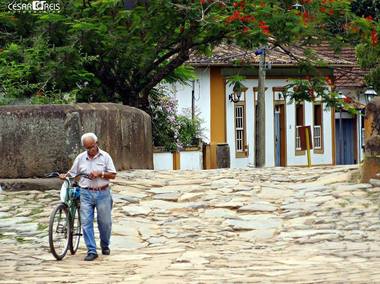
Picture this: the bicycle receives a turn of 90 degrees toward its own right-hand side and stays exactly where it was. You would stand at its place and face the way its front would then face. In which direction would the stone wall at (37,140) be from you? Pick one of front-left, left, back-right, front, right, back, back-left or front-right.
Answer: front-right

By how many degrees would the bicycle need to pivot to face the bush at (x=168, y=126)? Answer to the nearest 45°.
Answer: approximately 135° to its right

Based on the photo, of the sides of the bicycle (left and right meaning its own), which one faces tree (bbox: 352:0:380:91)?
back

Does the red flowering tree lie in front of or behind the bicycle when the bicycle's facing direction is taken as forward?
behind

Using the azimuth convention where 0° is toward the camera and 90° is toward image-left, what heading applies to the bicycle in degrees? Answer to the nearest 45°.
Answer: approximately 45°
